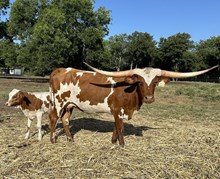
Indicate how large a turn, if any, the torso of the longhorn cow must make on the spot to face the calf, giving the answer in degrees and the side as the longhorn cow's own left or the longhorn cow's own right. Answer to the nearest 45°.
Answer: approximately 180°

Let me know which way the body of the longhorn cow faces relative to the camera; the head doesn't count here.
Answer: to the viewer's right

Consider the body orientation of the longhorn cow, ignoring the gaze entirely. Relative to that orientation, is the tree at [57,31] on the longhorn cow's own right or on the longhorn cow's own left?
on the longhorn cow's own left
